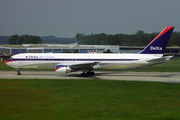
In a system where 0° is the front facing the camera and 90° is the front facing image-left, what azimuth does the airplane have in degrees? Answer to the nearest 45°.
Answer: approximately 90°
